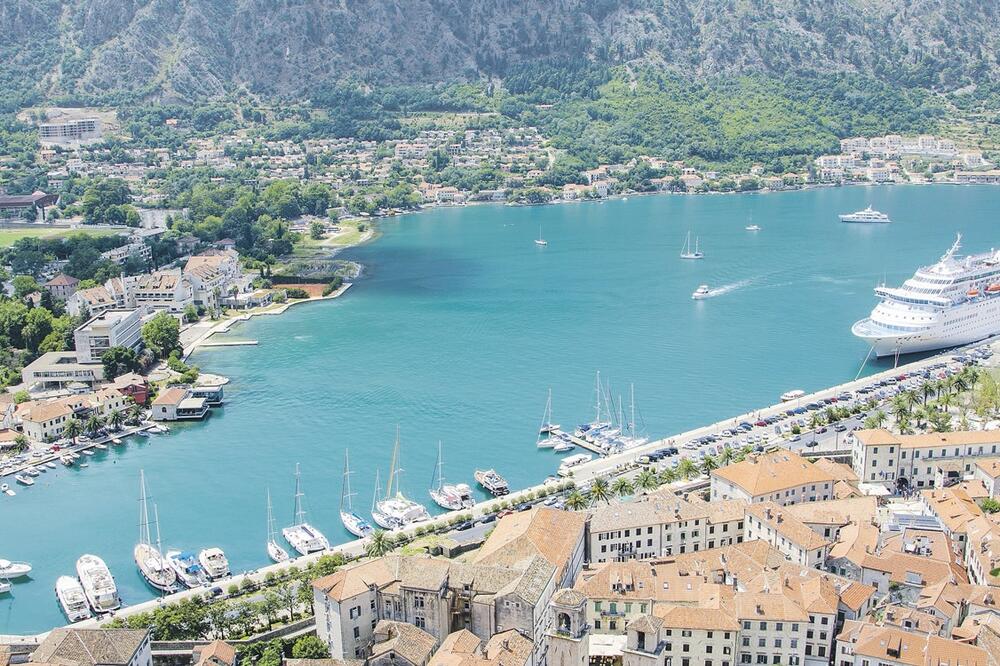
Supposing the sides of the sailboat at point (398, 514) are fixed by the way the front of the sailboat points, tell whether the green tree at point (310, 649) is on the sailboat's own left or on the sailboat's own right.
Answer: on the sailboat's own left

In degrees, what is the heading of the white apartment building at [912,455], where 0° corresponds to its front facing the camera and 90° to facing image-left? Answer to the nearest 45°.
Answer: approximately 0°

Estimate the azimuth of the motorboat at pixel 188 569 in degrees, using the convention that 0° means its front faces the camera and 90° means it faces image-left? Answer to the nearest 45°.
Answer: approximately 135°

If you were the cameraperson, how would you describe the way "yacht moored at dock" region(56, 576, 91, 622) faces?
facing away from the viewer and to the left of the viewer

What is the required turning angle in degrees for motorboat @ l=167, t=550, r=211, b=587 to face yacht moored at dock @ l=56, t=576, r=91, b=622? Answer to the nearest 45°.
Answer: approximately 45° to its left

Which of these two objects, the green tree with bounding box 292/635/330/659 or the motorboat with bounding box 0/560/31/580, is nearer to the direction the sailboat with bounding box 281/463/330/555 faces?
the motorboat

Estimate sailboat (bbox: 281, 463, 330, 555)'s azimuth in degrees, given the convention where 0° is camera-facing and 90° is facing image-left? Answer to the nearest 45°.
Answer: approximately 135°

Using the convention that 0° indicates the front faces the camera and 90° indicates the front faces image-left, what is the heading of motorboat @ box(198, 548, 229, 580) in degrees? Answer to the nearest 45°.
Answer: approximately 135°
